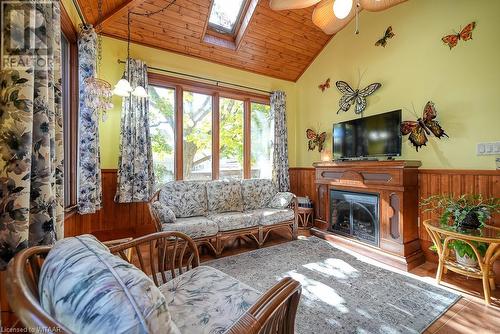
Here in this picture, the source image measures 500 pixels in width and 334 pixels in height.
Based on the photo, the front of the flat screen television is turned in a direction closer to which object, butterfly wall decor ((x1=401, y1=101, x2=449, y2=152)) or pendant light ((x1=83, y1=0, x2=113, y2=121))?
the pendant light

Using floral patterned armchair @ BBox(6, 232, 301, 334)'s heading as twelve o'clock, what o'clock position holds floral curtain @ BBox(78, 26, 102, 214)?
The floral curtain is roughly at 10 o'clock from the floral patterned armchair.

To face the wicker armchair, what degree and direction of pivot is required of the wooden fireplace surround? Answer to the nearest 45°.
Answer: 0° — it already faces it

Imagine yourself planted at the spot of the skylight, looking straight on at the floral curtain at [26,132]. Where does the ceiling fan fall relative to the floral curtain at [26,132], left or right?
left

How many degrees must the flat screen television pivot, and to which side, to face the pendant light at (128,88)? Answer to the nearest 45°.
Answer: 0° — it already faces it

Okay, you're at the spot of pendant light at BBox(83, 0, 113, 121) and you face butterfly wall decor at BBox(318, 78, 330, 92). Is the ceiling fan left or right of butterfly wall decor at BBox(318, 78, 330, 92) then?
right

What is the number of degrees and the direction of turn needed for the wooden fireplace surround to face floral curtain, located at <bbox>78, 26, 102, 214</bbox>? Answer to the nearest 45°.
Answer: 0° — it already faces it

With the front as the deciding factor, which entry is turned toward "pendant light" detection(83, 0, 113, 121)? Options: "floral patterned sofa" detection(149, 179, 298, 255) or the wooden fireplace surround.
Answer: the wooden fireplace surround

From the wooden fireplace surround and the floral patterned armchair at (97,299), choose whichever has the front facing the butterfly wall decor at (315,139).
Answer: the floral patterned armchair

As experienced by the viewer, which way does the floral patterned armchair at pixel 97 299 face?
facing away from the viewer and to the right of the viewer

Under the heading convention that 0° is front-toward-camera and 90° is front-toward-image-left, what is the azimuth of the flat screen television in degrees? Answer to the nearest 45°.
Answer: approximately 45°

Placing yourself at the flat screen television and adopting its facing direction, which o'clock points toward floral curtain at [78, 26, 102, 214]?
The floral curtain is roughly at 12 o'clock from the flat screen television.
